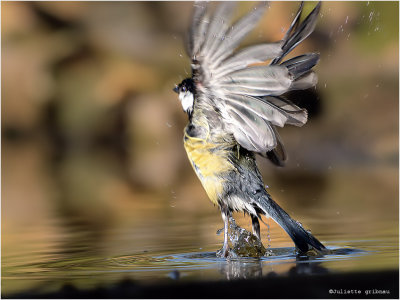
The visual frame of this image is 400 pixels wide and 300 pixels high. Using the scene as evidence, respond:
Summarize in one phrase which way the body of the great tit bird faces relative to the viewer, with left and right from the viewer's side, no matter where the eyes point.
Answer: facing to the left of the viewer
